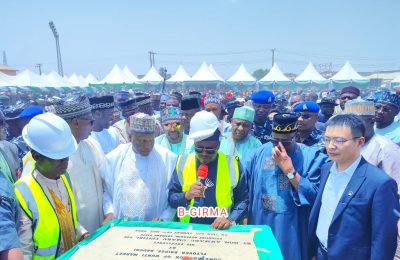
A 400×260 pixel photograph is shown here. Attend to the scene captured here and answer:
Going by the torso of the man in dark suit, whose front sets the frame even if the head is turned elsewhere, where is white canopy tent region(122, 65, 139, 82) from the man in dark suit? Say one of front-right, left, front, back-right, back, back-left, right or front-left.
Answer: right

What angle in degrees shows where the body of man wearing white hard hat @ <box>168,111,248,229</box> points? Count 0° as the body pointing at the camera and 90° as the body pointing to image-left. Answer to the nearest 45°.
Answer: approximately 0°

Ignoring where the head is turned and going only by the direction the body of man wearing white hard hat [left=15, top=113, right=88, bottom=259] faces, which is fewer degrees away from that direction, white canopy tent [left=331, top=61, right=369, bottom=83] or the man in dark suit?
the man in dark suit

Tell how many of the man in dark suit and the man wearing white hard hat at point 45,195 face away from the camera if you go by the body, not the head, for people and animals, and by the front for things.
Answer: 0

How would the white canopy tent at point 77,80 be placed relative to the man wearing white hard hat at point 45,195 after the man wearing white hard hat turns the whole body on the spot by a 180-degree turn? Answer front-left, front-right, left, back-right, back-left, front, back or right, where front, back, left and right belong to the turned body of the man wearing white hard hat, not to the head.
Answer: front-right

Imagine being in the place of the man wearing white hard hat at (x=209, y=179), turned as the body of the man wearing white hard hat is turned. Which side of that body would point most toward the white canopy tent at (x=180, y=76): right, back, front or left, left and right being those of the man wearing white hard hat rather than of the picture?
back

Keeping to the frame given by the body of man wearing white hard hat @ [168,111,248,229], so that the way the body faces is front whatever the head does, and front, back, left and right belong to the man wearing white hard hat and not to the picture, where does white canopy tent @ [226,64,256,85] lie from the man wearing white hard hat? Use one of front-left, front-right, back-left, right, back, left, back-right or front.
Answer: back

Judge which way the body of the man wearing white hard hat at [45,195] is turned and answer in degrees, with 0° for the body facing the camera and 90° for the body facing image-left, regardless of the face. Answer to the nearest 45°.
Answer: approximately 315°

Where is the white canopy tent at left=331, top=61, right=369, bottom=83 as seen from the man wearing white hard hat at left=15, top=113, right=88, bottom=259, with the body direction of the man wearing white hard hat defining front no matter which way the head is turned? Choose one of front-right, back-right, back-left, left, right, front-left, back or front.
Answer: left

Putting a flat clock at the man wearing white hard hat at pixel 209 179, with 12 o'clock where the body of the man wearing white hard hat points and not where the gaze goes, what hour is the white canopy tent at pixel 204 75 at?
The white canopy tent is roughly at 6 o'clock from the man wearing white hard hat.

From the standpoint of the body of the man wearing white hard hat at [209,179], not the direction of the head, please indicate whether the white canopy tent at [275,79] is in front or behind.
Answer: behind

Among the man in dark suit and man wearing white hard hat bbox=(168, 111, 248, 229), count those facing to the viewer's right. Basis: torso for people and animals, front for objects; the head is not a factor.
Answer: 0

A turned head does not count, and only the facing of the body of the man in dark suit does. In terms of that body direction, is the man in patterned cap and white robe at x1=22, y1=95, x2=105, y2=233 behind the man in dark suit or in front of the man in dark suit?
in front

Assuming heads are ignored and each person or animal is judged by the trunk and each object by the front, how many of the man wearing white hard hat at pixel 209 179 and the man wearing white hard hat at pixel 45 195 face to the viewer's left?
0
